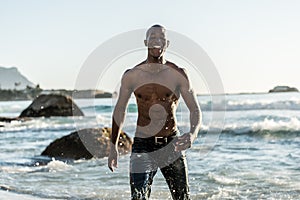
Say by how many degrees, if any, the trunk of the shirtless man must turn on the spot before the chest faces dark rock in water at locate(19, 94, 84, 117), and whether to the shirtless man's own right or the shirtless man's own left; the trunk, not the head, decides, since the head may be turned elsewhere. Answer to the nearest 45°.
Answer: approximately 180°

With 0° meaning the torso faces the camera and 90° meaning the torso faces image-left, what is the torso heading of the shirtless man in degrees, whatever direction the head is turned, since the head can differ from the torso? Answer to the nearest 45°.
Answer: approximately 0°

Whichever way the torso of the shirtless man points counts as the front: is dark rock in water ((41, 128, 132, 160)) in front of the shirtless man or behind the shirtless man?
behind
